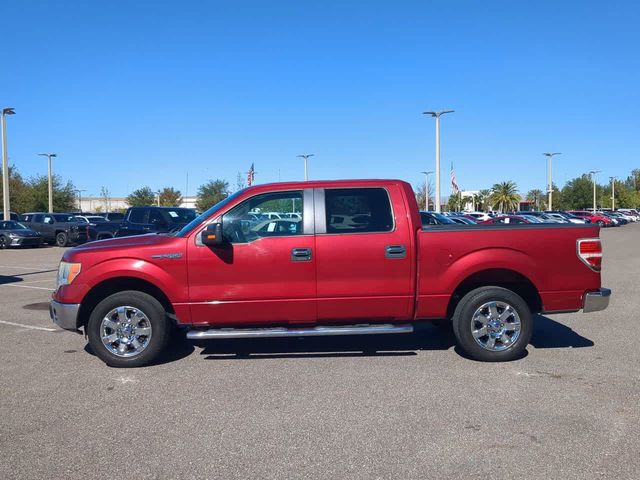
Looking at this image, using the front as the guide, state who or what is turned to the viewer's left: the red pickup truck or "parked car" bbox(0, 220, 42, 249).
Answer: the red pickup truck

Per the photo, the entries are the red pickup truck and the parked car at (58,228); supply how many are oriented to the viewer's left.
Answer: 1

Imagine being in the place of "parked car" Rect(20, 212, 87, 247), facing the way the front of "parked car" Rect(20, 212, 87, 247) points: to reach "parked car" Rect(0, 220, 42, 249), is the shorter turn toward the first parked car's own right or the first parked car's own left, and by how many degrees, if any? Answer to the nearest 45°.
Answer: approximately 90° to the first parked car's own right

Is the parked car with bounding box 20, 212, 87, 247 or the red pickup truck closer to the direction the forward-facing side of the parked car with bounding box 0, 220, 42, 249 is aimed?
the red pickup truck

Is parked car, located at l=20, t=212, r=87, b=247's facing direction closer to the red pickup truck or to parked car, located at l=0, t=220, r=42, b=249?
the red pickup truck

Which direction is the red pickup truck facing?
to the viewer's left
